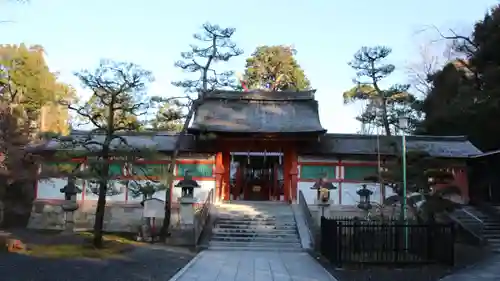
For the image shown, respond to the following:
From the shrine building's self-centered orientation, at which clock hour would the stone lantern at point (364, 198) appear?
The stone lantern is roughly at 10 o'clock from the shrine building.

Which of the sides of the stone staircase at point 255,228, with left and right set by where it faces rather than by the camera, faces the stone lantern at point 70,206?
right

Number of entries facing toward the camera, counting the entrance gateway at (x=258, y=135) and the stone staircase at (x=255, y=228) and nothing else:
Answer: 2

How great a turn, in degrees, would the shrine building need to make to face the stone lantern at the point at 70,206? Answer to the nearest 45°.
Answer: approximately 45° to its right

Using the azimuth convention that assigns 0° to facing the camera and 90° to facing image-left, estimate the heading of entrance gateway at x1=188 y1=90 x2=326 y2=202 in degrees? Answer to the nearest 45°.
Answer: approximately 0°

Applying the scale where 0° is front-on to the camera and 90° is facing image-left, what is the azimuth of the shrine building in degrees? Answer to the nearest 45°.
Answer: approximately 0°

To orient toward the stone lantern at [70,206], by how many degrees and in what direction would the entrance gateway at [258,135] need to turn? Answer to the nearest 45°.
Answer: approximately 45° to its right

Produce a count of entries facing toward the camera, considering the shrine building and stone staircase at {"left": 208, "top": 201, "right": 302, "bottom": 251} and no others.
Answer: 2

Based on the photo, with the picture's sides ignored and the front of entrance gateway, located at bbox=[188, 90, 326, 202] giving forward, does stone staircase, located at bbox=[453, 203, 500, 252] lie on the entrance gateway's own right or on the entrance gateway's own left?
on the entrance gateway's own left

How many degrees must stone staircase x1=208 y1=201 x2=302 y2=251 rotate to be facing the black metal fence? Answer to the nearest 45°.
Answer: approximately 45° to its left
